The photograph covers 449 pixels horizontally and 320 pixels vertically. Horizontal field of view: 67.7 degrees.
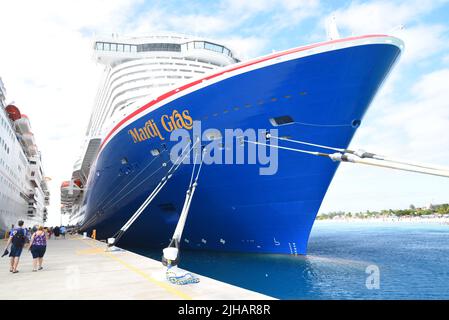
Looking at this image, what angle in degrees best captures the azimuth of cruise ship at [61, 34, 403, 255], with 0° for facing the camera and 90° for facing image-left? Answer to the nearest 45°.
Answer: approximately 315°

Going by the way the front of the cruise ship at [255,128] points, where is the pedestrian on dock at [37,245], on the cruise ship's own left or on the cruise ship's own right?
on the cruise ship's own right

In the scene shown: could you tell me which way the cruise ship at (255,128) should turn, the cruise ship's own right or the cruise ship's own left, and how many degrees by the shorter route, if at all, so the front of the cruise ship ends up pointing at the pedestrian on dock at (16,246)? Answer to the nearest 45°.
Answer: approximately 90° to the cruise ship's own right

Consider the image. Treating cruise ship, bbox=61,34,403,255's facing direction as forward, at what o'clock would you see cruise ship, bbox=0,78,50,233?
cruise ship, bbox=0,78,50,233 is roughly at 6 o'clock from cruise ship, bbox=61,34,403,255.
